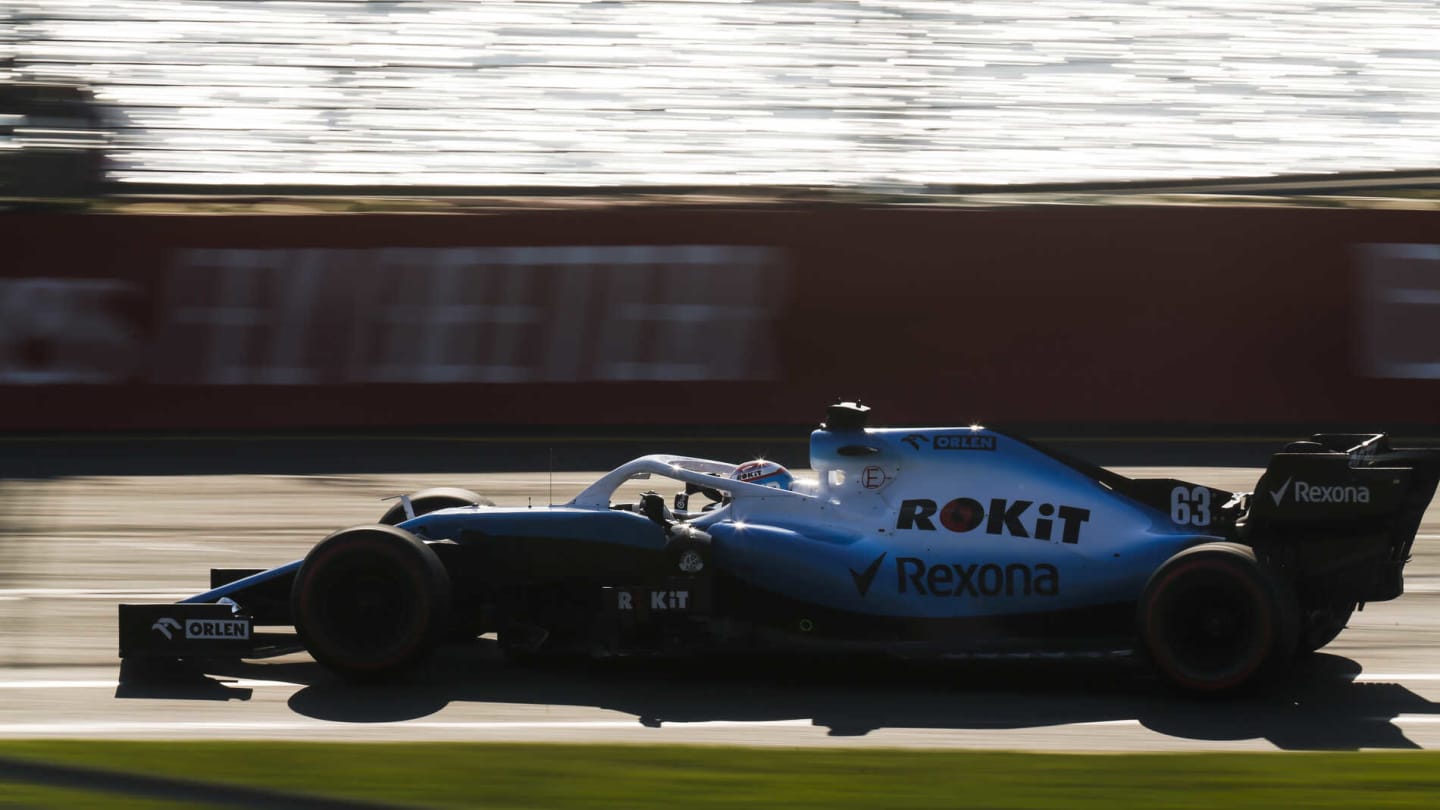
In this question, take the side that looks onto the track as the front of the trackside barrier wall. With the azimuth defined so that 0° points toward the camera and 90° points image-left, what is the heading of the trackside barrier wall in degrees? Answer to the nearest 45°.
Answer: approximately 0°

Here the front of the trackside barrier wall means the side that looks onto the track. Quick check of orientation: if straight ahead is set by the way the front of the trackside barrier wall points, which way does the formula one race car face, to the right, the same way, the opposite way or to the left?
to the right

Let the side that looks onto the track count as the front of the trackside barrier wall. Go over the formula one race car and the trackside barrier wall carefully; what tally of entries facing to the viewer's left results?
1

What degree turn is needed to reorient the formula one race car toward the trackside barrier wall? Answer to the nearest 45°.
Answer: approximately 90° to its right

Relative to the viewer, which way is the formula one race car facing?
to the viewer's left
